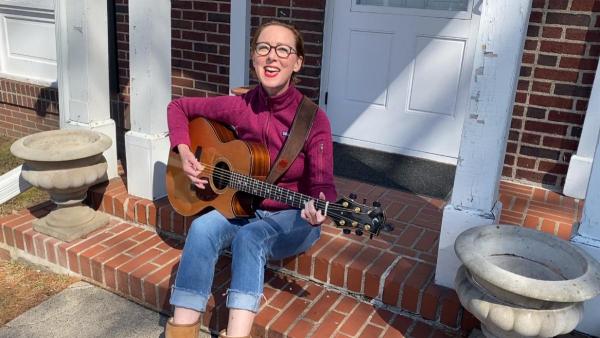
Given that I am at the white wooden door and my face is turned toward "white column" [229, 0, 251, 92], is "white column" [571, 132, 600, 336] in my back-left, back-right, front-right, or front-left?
back-left

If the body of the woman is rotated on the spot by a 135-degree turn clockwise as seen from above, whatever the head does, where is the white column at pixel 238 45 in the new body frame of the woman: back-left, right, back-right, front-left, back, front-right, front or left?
front

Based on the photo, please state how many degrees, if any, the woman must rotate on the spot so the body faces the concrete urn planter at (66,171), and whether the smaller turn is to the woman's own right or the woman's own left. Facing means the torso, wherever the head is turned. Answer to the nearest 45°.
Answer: approximately 90° to the woman's own right

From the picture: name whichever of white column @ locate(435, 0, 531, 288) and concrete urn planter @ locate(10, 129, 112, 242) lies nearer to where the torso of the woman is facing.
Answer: the concrete urn planter

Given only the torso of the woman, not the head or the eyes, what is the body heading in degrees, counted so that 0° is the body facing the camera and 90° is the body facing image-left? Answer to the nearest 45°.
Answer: approximately 45°

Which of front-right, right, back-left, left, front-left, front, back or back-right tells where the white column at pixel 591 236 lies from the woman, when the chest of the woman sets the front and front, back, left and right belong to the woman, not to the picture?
back-left
